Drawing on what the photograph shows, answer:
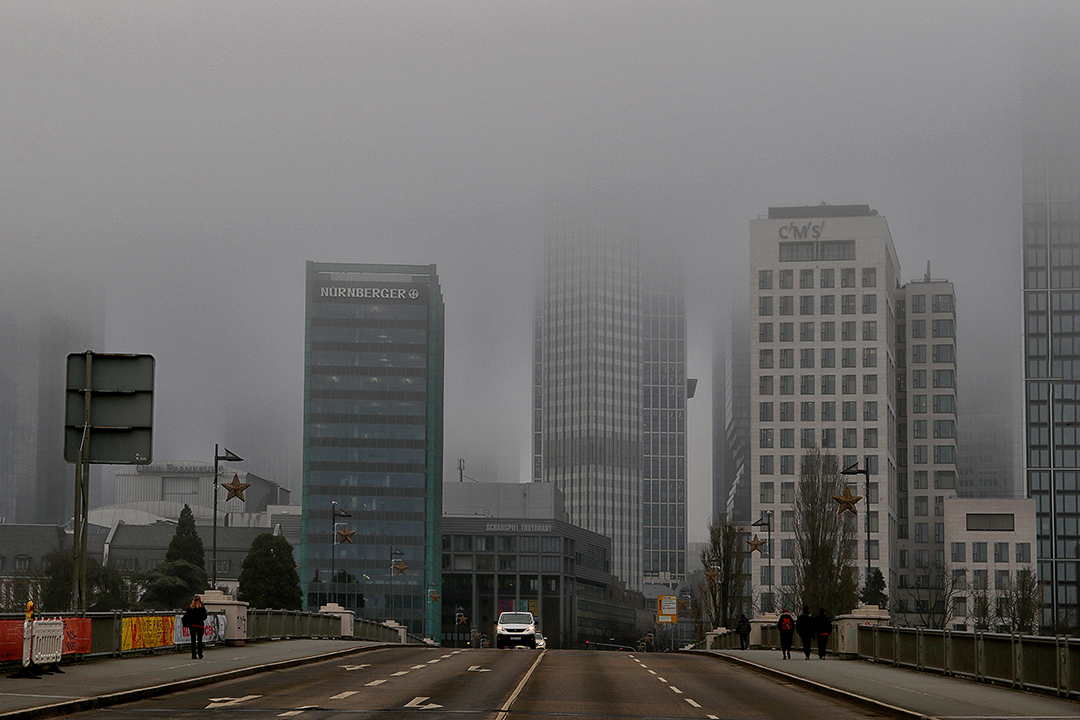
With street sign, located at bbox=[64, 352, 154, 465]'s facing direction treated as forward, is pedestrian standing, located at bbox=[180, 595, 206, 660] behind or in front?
in front

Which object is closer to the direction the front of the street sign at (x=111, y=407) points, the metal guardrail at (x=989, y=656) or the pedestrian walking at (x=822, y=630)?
the pedestrian walking

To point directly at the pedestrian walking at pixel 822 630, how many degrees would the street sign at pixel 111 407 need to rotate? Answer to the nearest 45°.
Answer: approximately 45° to its right

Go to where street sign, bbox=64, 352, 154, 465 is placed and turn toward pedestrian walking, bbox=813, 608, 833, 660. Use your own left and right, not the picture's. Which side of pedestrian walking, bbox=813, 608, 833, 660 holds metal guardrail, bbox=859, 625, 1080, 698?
right

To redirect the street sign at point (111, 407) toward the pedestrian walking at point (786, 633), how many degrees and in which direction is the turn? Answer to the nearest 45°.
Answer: approximately 45° to its right

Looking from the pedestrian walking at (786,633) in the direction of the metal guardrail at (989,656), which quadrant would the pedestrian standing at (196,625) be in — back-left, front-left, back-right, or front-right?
front-right

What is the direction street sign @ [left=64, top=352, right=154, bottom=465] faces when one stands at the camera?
facing away from the viewer

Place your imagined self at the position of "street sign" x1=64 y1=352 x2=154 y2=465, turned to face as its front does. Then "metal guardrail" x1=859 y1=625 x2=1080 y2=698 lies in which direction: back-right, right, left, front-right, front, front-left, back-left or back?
right
